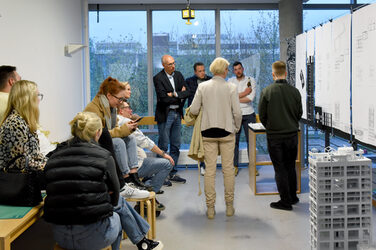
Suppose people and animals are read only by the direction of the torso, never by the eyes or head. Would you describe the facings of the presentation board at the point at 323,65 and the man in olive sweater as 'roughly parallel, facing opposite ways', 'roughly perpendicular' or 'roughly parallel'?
roughly perpendicular

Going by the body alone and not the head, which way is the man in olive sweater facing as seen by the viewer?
away from the camera

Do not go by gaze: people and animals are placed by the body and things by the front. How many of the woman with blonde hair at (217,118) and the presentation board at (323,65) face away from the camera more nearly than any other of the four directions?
1

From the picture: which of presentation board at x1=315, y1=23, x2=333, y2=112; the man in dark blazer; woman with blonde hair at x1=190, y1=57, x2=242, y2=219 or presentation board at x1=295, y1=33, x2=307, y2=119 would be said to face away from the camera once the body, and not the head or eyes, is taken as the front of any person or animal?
the woman with blonde hair

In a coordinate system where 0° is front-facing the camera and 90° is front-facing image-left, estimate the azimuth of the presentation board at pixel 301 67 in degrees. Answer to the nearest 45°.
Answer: approximately 90°

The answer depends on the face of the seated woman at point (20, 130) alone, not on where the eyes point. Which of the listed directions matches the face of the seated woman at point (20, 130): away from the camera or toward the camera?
away from the camera

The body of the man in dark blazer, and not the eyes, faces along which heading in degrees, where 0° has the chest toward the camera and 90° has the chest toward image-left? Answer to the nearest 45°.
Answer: approximately 315°

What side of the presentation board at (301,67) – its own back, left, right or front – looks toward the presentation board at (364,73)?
left

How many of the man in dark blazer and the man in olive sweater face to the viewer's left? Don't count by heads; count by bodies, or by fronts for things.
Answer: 0

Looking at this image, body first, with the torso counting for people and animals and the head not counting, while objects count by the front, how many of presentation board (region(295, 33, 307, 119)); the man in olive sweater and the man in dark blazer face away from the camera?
1

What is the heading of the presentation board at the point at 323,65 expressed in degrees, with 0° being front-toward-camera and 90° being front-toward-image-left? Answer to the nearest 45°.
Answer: approximately 90°
